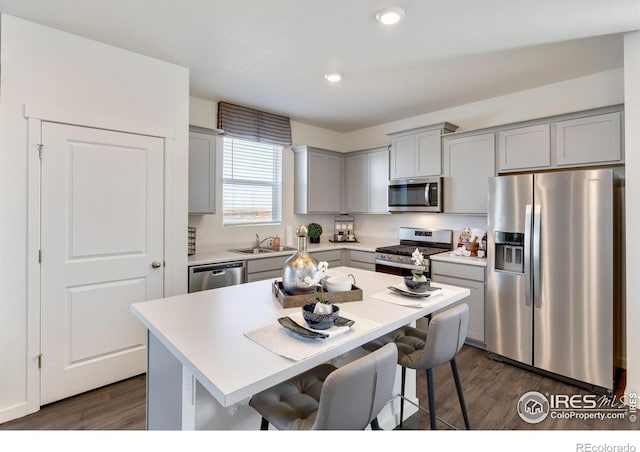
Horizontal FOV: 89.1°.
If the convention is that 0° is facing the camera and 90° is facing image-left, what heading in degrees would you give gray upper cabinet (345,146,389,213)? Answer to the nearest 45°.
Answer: approximately 45°

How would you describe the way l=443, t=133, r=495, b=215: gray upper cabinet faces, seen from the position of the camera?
facing the viewer and to the left of the viewer

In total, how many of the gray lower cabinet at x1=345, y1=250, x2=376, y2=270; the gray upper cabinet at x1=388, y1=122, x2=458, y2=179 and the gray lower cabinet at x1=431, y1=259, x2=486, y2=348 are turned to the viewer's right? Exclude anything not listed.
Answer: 0

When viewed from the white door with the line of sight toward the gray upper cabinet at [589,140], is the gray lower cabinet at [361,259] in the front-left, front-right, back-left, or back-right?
front-left

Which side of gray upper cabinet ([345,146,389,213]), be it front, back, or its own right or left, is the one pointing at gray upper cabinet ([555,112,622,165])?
left

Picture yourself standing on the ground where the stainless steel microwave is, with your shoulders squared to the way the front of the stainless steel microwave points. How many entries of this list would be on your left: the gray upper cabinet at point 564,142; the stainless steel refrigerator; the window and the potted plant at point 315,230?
2

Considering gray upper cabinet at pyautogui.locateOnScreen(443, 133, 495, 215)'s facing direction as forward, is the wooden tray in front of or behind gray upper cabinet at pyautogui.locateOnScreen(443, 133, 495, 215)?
in front

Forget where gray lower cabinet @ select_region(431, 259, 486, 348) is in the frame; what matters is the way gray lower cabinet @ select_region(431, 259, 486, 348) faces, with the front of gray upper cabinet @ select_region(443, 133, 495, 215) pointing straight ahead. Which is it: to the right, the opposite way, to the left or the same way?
the same way

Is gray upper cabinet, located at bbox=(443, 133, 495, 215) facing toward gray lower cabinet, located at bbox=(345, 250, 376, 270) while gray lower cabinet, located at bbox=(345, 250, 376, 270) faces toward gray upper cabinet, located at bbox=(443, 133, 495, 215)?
no

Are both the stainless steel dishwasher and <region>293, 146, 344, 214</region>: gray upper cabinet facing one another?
no

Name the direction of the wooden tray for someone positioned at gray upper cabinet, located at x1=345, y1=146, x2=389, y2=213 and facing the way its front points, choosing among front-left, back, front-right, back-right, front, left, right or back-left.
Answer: front-left

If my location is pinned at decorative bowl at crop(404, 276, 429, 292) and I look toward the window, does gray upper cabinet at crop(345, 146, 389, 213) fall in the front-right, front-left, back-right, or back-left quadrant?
front-right

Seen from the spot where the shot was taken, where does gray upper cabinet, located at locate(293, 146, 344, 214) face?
facing the viewer and to the right of the viewer

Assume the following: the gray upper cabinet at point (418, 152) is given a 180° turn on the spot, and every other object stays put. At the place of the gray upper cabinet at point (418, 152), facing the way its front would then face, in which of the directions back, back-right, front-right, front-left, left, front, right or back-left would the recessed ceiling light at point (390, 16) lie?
back-right

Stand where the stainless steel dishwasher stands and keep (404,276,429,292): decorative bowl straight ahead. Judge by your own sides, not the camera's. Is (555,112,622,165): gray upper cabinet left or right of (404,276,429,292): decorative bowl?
left

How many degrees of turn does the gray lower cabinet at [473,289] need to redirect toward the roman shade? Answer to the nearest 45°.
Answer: approximately 45° to its right

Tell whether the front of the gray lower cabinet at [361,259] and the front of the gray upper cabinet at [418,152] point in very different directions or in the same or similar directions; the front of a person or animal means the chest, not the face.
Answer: same or similar directions

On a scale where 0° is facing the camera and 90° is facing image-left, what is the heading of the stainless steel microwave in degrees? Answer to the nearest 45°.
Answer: approximately 45°
